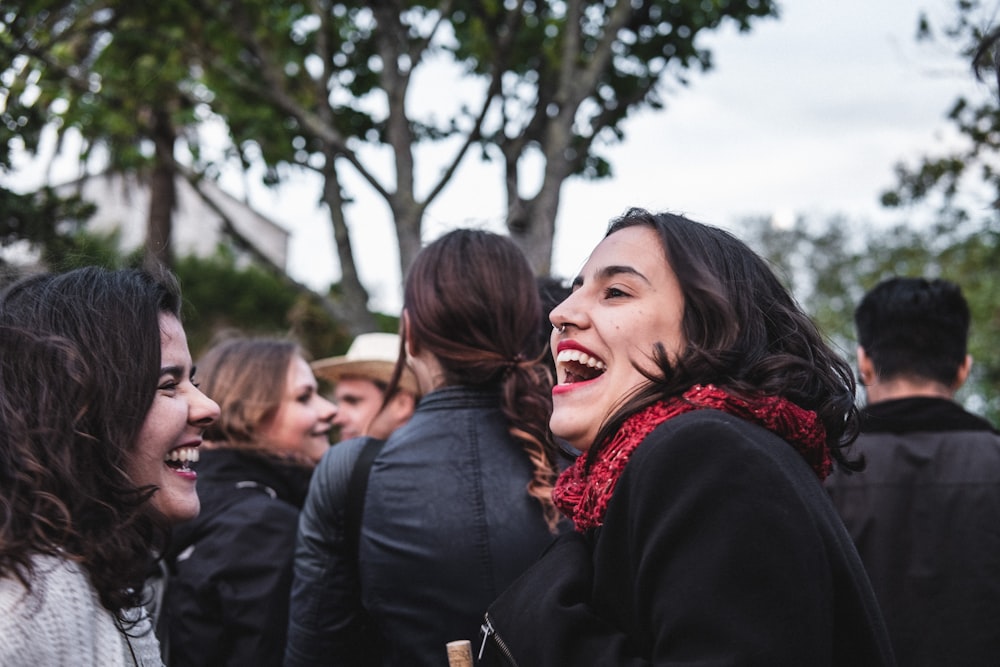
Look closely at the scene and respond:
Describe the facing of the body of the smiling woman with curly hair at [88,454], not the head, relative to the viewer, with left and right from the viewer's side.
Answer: facing to the right of the viewer

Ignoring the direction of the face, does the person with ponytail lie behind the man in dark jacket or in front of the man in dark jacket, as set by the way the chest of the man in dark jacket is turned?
behind

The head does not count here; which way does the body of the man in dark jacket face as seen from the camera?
away from the camera

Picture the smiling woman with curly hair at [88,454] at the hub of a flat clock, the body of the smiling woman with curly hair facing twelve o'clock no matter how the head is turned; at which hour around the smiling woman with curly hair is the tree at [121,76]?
The tree is roughly at 9 o'clock from the smiling woman with curly hair.

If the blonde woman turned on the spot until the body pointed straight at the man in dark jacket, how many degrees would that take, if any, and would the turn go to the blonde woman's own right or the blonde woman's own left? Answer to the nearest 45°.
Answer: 0° — they already face them

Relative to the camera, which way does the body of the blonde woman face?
to the viewer's right

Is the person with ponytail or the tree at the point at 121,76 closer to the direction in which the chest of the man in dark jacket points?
the tree

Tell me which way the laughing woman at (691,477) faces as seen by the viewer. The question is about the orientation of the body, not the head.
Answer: to the viewer's left
